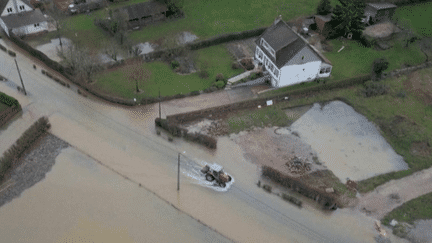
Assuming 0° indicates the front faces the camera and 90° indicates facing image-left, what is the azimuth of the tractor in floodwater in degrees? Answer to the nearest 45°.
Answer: approximately 315°

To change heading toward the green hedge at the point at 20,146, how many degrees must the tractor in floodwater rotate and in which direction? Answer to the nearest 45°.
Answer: approximately 135° to its right
